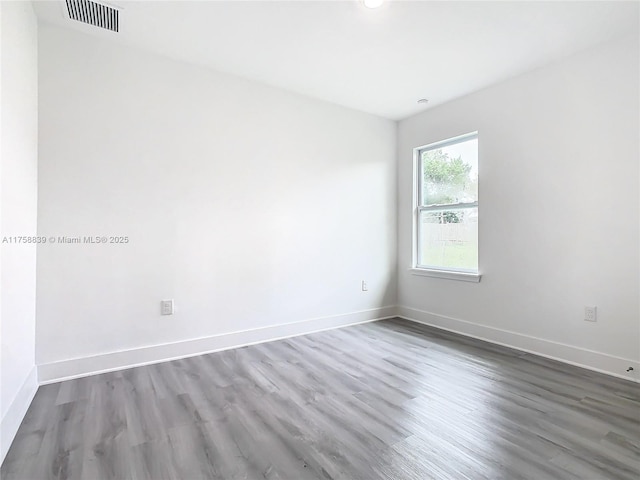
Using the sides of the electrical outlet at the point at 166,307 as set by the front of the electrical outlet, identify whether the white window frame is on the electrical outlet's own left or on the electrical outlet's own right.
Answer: on the electrical outlet's own left

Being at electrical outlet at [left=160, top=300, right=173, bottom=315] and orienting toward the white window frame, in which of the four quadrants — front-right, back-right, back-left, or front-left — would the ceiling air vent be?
back-right

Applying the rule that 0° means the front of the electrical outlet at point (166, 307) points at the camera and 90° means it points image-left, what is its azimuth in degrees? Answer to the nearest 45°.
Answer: approximately 0°
